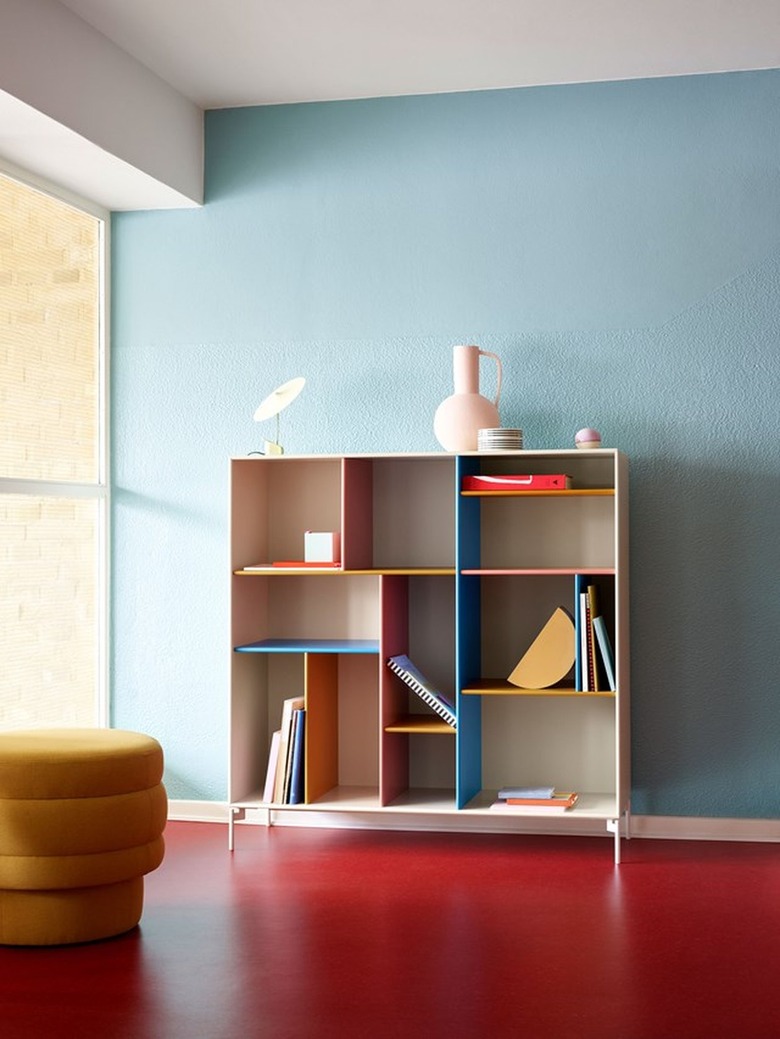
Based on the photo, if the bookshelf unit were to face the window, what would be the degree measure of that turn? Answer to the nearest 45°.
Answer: approximately 90° to its right

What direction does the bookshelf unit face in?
toward the camera
